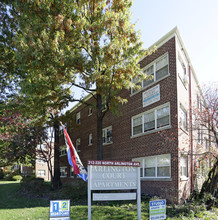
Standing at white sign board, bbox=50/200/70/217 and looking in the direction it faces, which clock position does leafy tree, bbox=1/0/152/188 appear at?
The leafy tree is roughly at 6 o'clock from the white sign board.

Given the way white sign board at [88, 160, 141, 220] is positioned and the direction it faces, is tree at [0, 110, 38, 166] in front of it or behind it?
behind

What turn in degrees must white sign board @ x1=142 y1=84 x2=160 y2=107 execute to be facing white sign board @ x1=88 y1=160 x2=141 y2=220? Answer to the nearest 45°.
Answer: approximately 45° to its left

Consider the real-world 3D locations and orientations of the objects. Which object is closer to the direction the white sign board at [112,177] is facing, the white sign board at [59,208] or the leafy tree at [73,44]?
the white sign board

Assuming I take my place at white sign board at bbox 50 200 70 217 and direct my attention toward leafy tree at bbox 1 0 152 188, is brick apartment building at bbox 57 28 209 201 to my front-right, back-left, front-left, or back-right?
front-right

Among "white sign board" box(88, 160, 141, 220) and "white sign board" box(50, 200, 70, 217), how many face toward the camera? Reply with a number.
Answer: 2

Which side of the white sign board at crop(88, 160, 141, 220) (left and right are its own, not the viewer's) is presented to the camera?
front

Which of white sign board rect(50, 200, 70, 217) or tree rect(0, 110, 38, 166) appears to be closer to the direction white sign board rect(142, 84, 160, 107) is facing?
the white sign board

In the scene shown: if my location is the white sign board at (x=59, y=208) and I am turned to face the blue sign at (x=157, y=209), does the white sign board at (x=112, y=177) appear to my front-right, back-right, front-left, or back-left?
front-left

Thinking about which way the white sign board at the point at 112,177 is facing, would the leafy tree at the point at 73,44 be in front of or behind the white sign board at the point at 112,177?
behind

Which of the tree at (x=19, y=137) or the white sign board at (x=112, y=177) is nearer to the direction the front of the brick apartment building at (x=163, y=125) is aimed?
the white sign board

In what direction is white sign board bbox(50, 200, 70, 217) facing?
toward the camera
